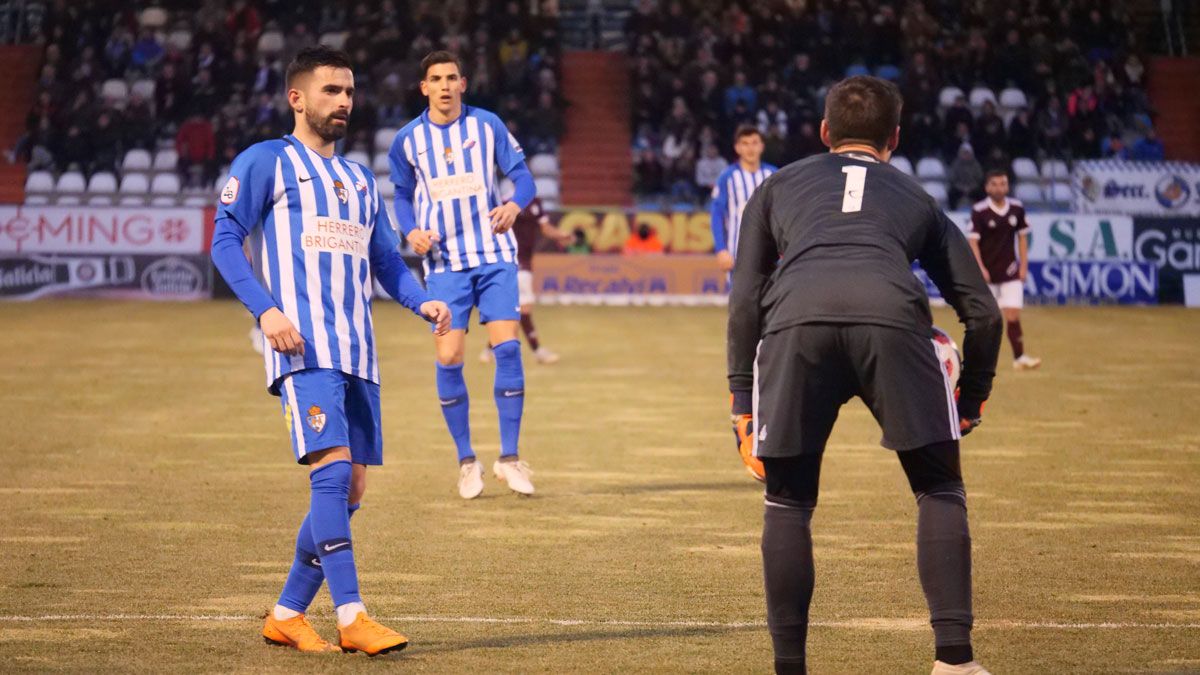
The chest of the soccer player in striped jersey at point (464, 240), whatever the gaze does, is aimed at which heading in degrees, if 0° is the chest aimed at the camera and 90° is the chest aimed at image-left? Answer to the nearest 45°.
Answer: approximately 0°

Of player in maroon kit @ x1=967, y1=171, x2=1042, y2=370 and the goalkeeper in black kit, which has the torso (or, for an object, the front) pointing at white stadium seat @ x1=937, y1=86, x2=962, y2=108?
the goalkeeper in black kit

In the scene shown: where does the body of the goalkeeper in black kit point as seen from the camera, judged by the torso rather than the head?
away from the camera

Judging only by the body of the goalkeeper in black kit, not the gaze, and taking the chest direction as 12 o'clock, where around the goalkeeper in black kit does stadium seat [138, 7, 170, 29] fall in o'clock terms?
The stadium seat is roughly at 11 o'clock from the goalkeeper in black kit.

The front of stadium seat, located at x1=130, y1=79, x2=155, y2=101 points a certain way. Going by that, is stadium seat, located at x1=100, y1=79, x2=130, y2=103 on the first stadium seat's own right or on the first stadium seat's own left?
on the first stadium seat's own right

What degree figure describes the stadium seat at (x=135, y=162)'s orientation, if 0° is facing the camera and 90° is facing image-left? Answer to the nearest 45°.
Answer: approximately 0°
